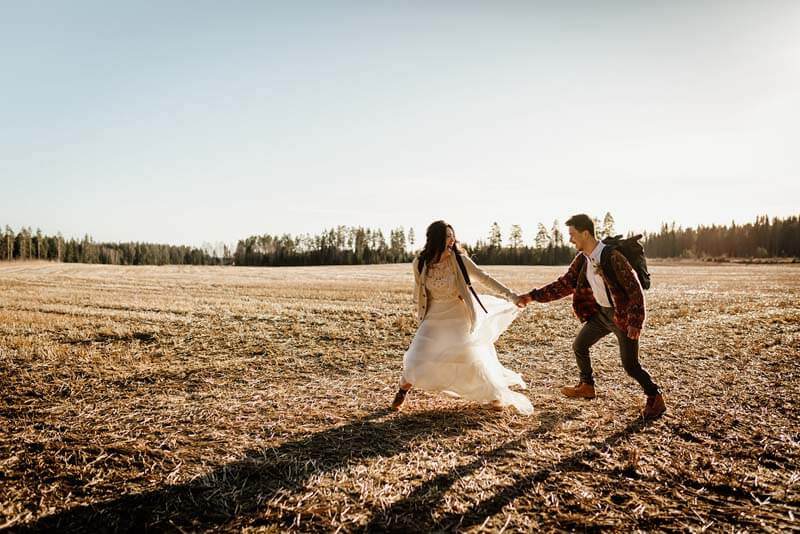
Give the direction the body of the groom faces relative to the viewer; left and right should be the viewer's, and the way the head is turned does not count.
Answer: facing the viewer and to the left of the viewer

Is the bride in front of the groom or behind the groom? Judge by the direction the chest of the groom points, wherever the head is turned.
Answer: in front

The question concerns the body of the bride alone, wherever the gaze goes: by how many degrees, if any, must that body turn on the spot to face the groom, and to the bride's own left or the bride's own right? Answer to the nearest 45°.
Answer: approximately 90° to the bride's own left

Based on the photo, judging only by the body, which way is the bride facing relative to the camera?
toward the camera

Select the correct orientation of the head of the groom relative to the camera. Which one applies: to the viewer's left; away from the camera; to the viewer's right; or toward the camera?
to the viewer's left

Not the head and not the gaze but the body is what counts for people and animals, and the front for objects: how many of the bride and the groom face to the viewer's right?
0
